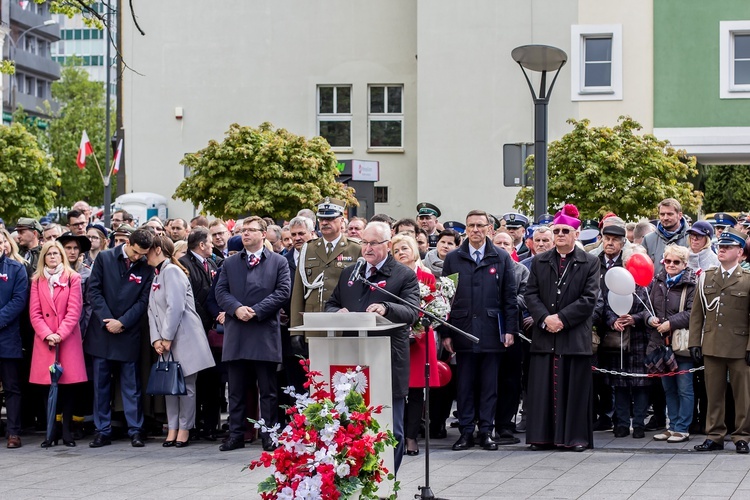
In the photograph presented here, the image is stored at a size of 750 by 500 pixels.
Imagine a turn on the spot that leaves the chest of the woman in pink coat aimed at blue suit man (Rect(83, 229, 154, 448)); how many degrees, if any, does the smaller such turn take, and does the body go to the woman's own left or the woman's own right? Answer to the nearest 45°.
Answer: approximately 90° to the woman's own left

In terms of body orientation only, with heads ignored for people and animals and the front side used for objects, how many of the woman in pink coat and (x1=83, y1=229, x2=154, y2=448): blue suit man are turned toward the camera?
2

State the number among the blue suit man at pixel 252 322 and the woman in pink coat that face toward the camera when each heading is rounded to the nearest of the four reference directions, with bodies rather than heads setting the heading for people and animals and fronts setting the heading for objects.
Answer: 2

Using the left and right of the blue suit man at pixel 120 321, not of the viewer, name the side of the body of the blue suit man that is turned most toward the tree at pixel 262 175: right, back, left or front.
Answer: back

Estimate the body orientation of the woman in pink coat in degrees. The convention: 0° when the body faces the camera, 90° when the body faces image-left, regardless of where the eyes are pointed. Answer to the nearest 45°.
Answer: approximately 0°

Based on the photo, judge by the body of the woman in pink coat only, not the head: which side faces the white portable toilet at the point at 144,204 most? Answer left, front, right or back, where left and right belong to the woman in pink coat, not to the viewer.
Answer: back

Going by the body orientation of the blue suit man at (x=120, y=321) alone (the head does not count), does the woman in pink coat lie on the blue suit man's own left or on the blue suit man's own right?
on the blue suit man's own right

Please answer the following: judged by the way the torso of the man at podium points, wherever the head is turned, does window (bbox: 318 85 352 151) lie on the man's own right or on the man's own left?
on the man's own right

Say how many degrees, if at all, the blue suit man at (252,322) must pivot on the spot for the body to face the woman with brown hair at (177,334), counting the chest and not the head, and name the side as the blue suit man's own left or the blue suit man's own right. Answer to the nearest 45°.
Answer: approximately 135° to the blue suit man's own right

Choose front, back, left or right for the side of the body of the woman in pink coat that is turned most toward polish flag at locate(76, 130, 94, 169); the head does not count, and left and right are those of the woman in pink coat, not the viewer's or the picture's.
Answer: back
